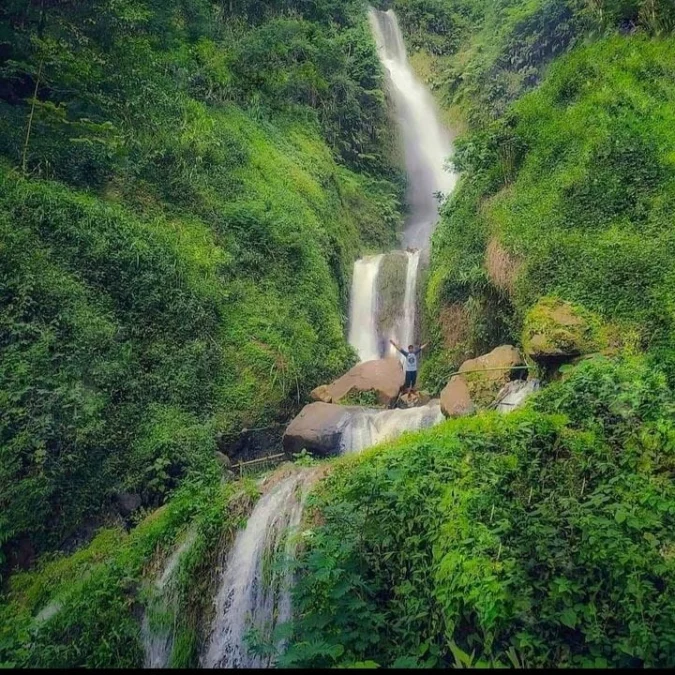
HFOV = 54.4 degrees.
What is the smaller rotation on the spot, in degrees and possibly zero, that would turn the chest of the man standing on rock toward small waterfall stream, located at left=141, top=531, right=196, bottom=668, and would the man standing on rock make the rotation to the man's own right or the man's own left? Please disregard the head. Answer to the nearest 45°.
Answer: approximately 45° to the man's own right

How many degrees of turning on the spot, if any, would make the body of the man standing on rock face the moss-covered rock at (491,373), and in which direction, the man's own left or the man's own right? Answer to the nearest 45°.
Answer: approximately 45° to the man's own left

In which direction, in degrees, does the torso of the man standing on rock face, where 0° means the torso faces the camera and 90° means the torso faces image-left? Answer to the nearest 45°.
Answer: approximately 0°

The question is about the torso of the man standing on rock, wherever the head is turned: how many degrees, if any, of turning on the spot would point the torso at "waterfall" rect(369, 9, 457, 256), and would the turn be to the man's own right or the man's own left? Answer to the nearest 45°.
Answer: approximately 180°

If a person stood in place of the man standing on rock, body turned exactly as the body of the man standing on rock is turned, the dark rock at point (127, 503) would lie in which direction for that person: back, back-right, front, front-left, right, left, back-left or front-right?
front-right

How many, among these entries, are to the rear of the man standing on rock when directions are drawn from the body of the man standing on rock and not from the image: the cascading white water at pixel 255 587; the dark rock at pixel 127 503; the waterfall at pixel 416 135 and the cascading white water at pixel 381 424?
1

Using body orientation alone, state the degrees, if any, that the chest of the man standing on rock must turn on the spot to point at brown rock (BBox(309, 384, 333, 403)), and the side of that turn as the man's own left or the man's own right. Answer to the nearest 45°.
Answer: approximately 90° to the man's own right

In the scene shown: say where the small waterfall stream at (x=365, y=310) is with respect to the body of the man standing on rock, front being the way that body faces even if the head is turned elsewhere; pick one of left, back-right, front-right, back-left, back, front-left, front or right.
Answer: back

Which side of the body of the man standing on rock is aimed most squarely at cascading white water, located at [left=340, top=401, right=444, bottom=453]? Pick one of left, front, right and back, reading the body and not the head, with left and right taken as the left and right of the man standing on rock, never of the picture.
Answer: front

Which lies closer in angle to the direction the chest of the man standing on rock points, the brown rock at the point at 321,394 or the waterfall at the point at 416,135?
the brown rock

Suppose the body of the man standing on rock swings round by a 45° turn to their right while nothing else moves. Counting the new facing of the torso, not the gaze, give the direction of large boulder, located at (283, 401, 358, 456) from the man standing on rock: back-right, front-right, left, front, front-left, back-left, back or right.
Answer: front
